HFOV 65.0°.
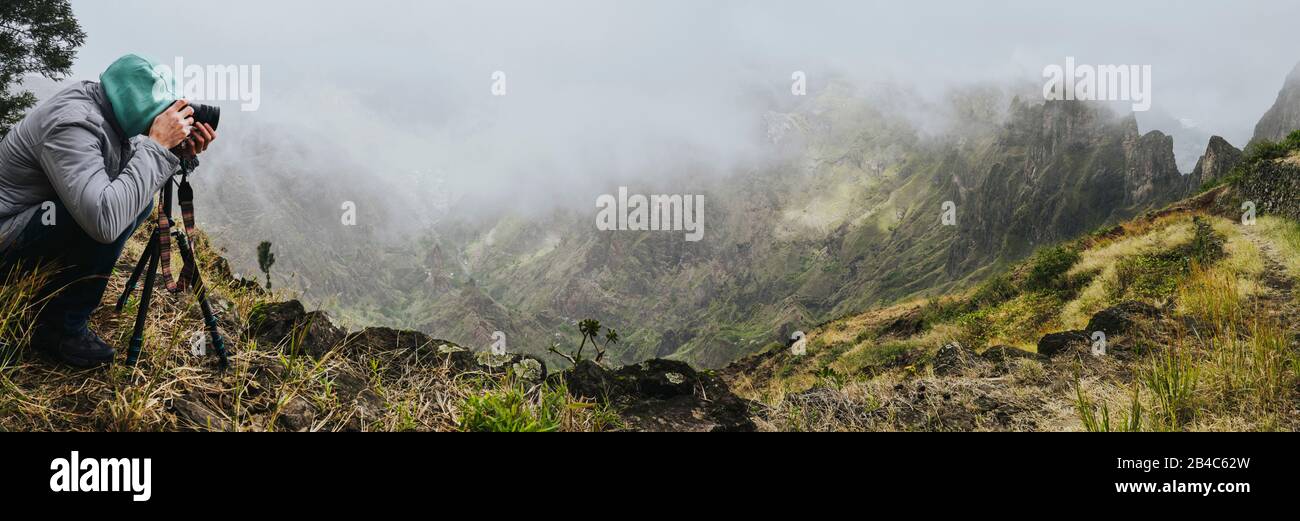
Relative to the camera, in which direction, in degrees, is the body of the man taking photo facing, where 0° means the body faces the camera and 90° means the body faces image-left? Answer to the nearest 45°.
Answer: approximately 270°

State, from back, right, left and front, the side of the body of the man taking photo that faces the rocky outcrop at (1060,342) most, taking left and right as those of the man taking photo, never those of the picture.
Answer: front

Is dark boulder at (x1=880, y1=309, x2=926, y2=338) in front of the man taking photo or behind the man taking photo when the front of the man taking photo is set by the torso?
in front

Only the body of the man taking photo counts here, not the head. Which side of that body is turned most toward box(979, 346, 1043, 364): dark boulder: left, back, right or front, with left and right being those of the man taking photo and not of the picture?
front

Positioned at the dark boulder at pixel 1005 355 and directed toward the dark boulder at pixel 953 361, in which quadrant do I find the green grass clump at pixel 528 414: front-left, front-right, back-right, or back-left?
front-left
